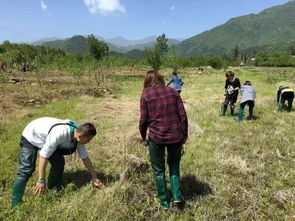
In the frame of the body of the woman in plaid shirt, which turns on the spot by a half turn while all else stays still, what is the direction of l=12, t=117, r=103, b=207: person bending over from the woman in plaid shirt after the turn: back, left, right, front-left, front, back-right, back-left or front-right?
right

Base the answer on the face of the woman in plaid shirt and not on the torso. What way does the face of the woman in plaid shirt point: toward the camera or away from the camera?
away from the camera

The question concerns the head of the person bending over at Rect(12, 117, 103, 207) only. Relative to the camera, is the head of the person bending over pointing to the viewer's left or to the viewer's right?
to the viewer's right

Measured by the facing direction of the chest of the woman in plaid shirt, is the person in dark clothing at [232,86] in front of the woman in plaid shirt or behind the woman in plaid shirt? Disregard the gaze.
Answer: in front

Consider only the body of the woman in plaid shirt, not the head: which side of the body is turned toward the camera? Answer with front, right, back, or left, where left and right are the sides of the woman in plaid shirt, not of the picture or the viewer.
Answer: back
